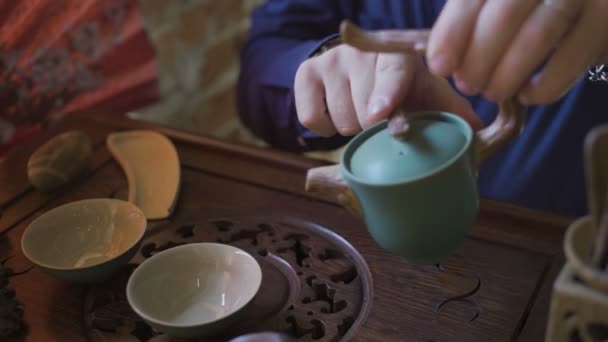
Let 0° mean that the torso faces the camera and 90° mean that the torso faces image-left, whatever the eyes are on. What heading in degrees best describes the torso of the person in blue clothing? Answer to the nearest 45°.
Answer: approximately 0°
